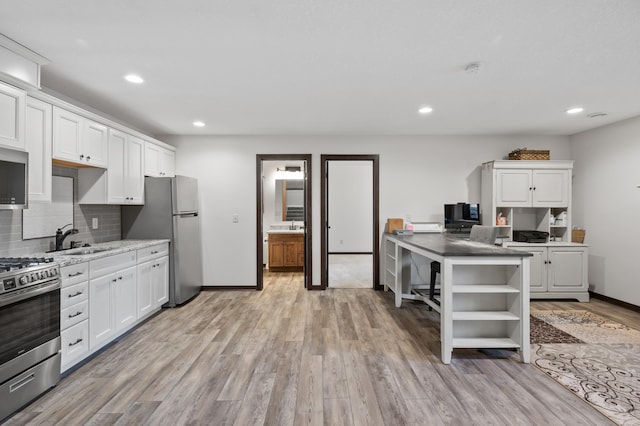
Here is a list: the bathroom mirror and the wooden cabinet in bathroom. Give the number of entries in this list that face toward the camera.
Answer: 2

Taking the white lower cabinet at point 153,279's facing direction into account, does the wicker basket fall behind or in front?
in front

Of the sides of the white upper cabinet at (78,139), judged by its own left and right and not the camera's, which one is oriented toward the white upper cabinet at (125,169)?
left

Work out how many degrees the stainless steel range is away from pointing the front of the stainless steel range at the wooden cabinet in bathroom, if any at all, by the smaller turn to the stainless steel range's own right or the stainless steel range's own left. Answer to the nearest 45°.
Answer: approximately 90° to the stainless steel range's own left

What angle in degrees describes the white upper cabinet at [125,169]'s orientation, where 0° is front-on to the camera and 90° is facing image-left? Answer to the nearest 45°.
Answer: approximately 315°

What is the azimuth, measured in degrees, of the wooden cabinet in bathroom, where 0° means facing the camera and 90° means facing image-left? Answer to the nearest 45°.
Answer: approximately 0°

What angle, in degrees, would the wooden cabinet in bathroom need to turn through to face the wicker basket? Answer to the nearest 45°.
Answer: approximately 45° to its left

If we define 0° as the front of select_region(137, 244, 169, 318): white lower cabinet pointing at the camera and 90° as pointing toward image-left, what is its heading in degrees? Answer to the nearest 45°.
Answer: approximately 315°

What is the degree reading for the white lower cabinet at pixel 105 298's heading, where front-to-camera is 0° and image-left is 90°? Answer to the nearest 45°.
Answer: approximately 315°

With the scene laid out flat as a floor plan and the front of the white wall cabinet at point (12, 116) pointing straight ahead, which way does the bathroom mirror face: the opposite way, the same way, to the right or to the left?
to the right

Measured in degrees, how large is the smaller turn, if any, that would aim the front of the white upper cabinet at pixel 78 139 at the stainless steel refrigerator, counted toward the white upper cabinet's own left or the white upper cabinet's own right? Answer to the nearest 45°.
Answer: approximately 90° to the white upper cabinet's own left

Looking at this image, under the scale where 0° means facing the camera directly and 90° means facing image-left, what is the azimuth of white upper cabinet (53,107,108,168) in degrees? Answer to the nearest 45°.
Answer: approximately 315°

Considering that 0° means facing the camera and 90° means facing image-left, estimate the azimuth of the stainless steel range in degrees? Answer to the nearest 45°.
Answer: approximately 315°

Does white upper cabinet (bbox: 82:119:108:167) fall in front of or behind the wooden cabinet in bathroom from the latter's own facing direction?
in front

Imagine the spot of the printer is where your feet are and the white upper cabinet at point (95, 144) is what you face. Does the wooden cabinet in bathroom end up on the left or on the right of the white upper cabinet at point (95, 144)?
right
